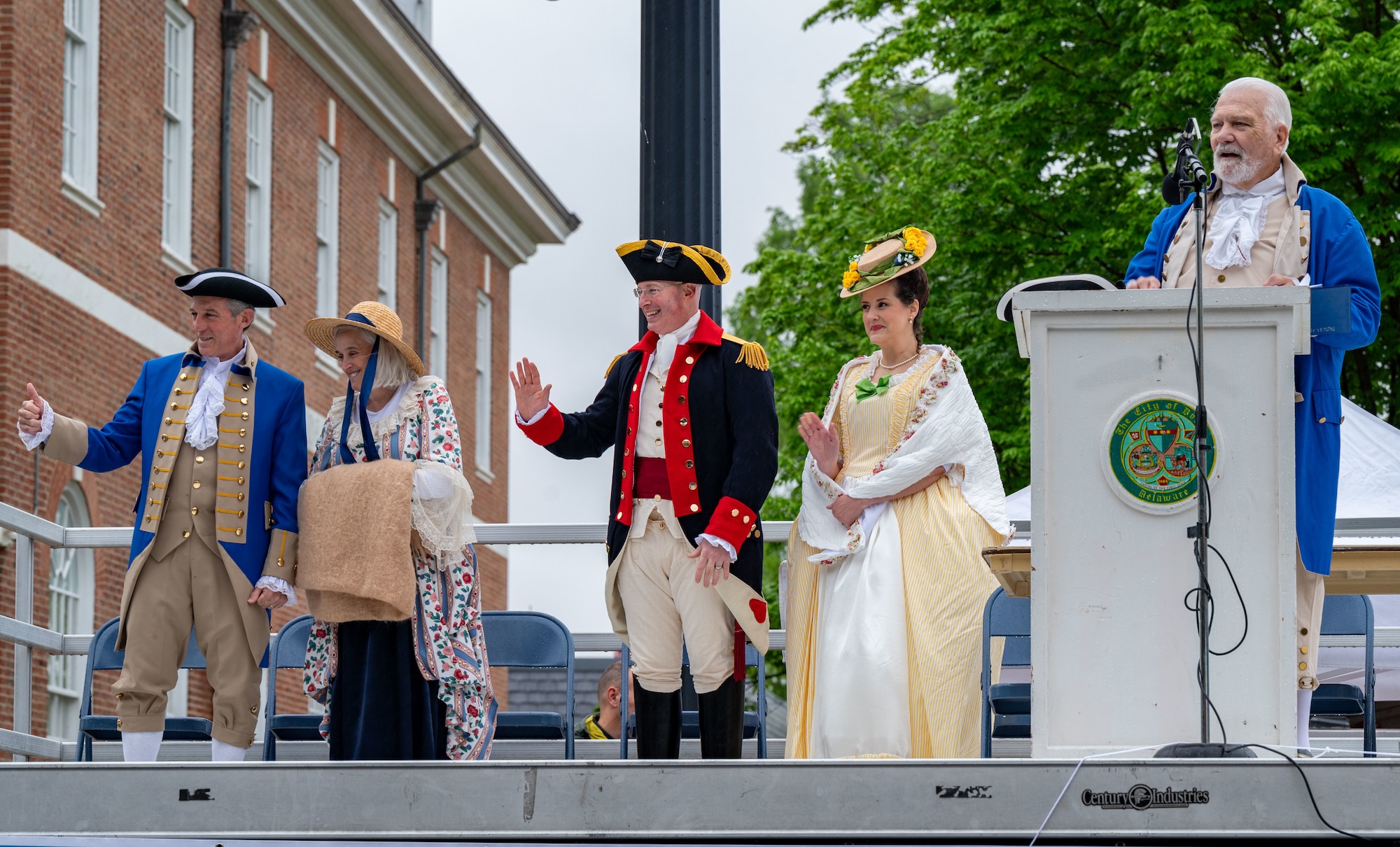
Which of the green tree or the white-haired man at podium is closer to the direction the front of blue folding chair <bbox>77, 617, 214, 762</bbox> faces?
the white-haired man at podium

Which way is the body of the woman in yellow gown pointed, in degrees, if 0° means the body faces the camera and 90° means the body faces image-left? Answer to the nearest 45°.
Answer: approximately 45°

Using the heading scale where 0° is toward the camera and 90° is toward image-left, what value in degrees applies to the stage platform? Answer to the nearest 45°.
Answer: approximately 0°

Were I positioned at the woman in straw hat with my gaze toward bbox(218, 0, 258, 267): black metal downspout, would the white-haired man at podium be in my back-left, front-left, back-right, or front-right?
back-right

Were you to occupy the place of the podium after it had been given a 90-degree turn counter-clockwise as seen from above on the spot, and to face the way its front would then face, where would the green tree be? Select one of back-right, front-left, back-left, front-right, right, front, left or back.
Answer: left

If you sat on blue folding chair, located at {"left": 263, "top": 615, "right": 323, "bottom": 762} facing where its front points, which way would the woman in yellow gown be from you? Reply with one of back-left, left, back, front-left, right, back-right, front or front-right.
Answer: front-left

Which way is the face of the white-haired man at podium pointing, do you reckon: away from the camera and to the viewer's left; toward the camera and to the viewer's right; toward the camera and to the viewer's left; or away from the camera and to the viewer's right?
toward the camera and to the viewer's left

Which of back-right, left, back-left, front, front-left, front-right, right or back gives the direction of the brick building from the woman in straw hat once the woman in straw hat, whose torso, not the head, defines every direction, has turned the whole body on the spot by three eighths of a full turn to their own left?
left
